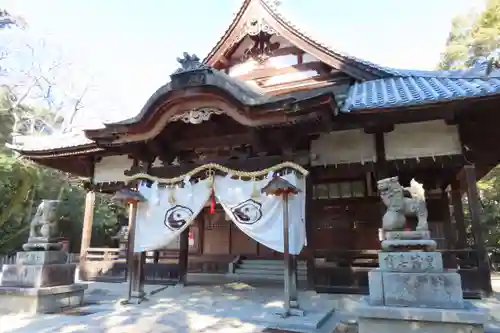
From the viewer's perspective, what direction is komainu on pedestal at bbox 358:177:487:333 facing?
to the viewer's left

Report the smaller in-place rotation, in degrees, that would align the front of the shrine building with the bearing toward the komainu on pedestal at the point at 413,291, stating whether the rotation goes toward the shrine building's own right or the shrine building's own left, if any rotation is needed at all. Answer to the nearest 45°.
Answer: approximately 45° to the shrine building's own left

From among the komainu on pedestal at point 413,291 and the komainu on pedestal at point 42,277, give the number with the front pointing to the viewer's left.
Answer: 1

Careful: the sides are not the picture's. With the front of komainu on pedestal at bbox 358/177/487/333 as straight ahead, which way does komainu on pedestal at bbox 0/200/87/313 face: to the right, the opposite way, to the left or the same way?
the opposite way

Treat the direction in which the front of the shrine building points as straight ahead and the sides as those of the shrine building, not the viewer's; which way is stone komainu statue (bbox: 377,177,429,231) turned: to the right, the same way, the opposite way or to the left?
to the right

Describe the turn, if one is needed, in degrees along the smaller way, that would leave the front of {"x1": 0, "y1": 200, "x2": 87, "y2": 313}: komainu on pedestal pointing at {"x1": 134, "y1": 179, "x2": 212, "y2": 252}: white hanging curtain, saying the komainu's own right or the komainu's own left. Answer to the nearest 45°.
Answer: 0° — it already faces it

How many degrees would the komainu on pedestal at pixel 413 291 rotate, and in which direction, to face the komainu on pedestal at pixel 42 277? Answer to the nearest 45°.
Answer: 0° — it already faces it

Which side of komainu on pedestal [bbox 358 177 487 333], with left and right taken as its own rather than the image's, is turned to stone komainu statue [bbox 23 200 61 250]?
front

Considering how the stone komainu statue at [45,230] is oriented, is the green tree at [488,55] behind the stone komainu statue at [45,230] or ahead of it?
ahead

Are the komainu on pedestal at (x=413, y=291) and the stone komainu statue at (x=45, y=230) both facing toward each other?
yes

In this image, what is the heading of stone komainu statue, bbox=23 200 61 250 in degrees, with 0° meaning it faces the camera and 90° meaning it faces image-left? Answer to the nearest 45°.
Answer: approximately 315°
